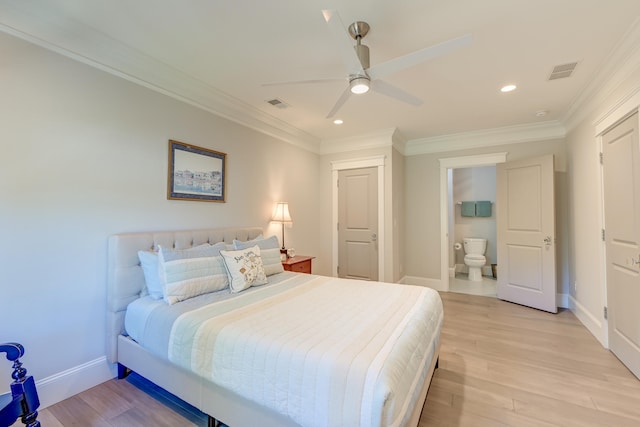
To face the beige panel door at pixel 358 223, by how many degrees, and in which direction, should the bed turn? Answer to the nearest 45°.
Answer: approximately 90° to its left

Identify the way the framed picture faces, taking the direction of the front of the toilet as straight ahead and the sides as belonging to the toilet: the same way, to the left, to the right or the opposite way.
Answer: to the left

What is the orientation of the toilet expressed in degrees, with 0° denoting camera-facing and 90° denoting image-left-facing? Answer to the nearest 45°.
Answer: approximately 0°

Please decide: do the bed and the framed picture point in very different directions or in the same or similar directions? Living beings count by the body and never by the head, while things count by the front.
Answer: same or similar directions

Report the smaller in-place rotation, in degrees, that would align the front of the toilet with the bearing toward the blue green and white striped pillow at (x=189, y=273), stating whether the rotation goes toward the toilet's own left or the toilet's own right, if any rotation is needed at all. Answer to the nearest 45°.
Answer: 0° — it already faces it

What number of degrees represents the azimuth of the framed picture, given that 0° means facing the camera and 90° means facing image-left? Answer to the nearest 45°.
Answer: approximately 315°

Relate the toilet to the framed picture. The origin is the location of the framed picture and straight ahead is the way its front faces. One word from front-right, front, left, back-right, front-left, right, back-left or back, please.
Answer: front-left

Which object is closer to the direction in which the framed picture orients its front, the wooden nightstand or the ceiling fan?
the ceiling fan

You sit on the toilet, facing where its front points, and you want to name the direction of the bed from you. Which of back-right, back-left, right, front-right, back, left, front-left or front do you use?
front

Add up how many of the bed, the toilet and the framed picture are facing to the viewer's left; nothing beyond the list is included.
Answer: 0

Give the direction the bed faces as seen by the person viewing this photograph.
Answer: facing the viewer and to the right of the viewer

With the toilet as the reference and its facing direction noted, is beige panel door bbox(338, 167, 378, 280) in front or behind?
in front

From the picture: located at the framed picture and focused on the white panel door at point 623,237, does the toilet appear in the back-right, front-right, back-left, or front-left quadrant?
front-left
